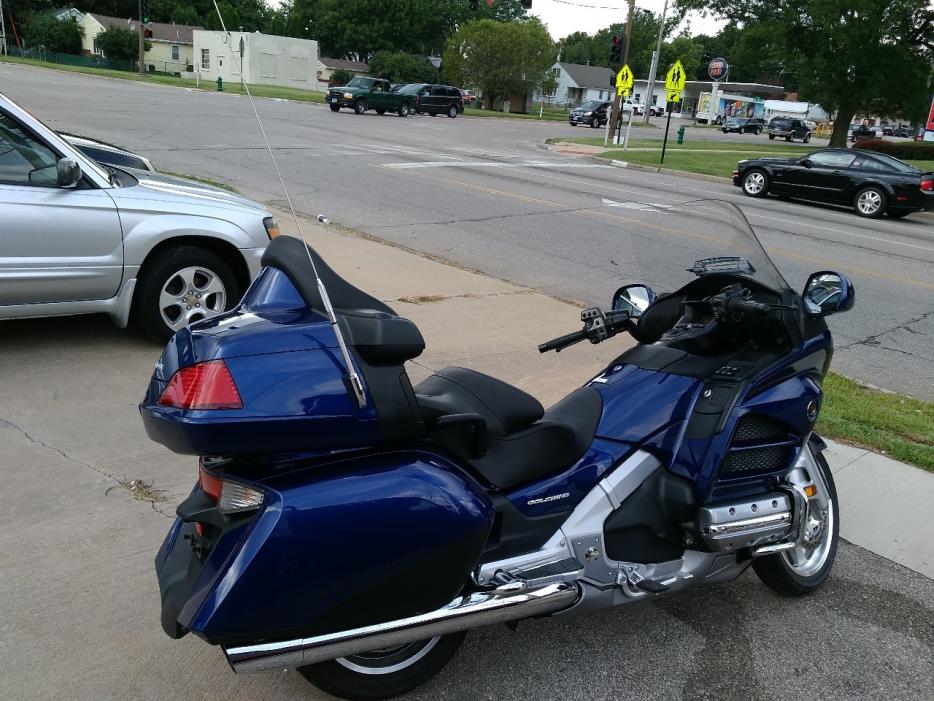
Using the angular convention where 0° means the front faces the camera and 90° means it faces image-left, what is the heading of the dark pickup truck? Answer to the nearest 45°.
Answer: approximately 45°

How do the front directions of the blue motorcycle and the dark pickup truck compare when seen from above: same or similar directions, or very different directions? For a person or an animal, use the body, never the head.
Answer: very different directions

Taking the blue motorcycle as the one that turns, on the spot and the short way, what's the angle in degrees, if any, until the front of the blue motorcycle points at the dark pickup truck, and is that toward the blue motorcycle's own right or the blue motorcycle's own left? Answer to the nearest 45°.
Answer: approximately 45° to the blue motorcycle's own left

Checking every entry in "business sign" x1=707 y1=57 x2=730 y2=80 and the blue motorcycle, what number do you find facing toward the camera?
1

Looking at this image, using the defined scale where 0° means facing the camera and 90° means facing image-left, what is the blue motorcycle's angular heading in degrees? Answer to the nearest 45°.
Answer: approximately 225°

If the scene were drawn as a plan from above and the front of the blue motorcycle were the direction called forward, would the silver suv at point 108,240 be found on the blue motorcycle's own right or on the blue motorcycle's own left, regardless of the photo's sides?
on the blue motorcycle's own left

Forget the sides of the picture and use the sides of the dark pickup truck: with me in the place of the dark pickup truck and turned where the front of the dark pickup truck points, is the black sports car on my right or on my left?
on my left

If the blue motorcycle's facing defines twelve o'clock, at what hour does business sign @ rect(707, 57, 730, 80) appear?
The business sign is roughly at 11 o'clock from the blue motorcycle.

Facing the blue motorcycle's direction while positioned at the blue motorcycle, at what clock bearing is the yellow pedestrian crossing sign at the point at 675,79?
The yellow pedestrian crossing sign is roughly at 11 o'clock from the blue motorcycle.
